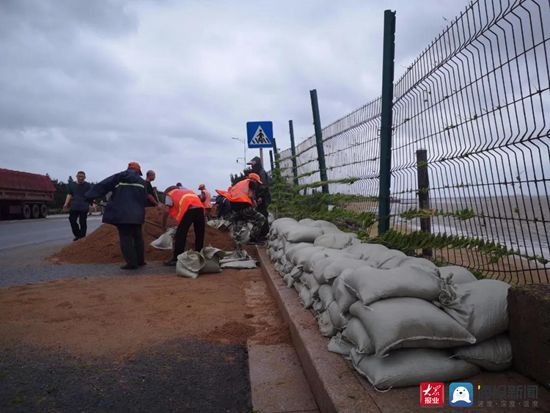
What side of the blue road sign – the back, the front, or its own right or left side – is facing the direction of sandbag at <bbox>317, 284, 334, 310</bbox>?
front

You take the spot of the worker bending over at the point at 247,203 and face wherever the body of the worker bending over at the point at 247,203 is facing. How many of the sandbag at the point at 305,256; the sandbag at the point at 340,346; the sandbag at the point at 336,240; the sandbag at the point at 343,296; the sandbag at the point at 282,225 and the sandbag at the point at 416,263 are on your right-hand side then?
6

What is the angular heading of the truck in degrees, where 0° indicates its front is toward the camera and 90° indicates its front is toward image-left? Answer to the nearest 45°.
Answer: approximately 45°

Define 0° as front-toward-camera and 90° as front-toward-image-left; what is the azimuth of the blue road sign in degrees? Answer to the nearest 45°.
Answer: approximately 0°

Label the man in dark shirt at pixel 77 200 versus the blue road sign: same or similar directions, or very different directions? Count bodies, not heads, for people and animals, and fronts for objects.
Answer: same or similar directions

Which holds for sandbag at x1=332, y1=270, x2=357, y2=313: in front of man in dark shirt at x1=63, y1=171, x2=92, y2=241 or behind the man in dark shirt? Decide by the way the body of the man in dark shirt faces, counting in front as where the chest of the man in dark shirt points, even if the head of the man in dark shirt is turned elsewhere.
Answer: in front

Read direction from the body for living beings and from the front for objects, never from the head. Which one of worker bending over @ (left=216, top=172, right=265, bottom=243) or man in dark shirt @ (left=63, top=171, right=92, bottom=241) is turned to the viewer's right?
the worker bending over

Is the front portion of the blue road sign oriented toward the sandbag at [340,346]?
yes

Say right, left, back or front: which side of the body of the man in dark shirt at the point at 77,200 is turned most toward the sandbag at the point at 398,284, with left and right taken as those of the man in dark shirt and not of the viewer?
front

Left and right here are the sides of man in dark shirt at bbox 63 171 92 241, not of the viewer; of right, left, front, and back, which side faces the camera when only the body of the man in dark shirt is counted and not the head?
front

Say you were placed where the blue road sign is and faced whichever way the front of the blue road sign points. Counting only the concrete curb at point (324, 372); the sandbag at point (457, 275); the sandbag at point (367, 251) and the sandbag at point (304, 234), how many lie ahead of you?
4

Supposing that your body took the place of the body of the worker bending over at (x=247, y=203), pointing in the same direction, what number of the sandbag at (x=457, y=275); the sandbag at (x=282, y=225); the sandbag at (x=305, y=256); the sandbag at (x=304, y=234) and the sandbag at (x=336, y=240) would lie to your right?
5
